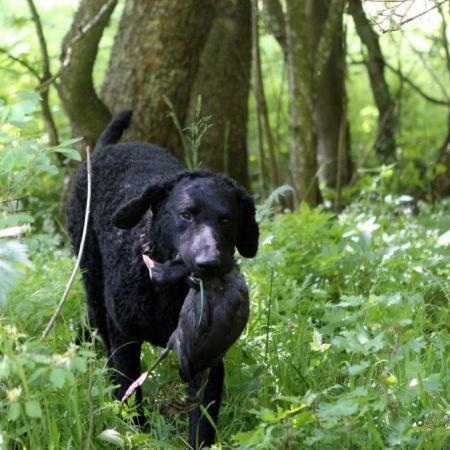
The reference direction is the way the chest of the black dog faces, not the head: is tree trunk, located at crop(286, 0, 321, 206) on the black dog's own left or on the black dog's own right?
on the black dog's own left

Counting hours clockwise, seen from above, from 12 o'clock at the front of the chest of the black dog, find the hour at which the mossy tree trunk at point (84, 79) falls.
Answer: The mossy tree trunk is roughly at 7 o'clock from the black dog.

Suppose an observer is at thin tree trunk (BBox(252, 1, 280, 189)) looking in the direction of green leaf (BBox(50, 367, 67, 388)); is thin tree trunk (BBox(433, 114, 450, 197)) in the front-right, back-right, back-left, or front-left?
back-left

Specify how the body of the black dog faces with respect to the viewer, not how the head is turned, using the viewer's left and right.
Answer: facing the viewer and to the right of the viewer

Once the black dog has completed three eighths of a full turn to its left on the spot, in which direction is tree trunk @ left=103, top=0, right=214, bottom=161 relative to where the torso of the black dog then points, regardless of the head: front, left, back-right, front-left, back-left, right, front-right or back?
front

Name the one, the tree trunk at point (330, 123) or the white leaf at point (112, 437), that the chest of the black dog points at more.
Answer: the white leaf

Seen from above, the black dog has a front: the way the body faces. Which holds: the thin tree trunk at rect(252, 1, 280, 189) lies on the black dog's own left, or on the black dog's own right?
on the black dog's own left

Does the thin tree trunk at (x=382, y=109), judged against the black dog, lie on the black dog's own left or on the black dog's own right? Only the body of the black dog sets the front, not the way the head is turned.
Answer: on the black dog's own left

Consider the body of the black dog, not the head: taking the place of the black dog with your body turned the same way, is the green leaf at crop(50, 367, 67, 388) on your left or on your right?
on your right

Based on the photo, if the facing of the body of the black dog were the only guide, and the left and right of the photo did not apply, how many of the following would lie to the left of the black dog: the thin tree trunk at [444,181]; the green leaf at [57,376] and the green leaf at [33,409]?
1

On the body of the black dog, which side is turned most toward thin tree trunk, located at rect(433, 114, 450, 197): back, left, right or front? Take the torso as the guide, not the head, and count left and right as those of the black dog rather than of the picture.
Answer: left
